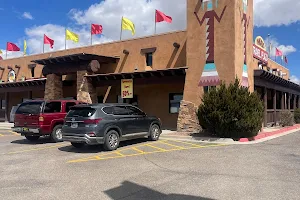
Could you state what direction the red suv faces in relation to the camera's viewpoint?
facing away from the viewer and to the right of the viewer

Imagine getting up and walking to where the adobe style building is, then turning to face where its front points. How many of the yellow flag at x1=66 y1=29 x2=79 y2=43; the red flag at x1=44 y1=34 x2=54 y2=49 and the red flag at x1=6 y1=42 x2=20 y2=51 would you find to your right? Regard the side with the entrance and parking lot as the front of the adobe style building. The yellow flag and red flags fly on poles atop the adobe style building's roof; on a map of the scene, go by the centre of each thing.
3

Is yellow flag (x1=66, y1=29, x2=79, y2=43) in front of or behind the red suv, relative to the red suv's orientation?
in front

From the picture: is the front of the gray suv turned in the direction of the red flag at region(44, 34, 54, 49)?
no

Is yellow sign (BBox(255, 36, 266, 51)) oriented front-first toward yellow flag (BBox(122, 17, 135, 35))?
no

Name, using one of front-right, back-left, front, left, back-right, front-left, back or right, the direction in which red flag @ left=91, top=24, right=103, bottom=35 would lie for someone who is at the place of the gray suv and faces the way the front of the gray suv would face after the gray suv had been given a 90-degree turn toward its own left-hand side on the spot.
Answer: front-right

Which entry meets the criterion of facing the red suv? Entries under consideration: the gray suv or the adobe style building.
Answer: the adobe style building

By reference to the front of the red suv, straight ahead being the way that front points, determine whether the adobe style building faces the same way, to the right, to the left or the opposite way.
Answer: the opposite way

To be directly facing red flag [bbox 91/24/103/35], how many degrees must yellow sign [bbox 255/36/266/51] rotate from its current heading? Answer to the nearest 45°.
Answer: approximately 135° to its right

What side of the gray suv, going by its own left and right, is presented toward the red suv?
left

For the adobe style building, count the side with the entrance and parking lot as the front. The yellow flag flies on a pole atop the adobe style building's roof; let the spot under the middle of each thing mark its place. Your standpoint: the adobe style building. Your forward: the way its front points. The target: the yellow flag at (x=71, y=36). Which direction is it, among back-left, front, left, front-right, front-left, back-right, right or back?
right

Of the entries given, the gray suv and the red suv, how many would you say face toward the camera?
0

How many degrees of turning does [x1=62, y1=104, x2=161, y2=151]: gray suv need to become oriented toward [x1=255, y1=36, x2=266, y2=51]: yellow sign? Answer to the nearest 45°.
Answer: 0° — it already faces it

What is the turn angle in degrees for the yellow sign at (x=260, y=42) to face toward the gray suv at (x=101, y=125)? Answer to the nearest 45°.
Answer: approximately 45° to its right
